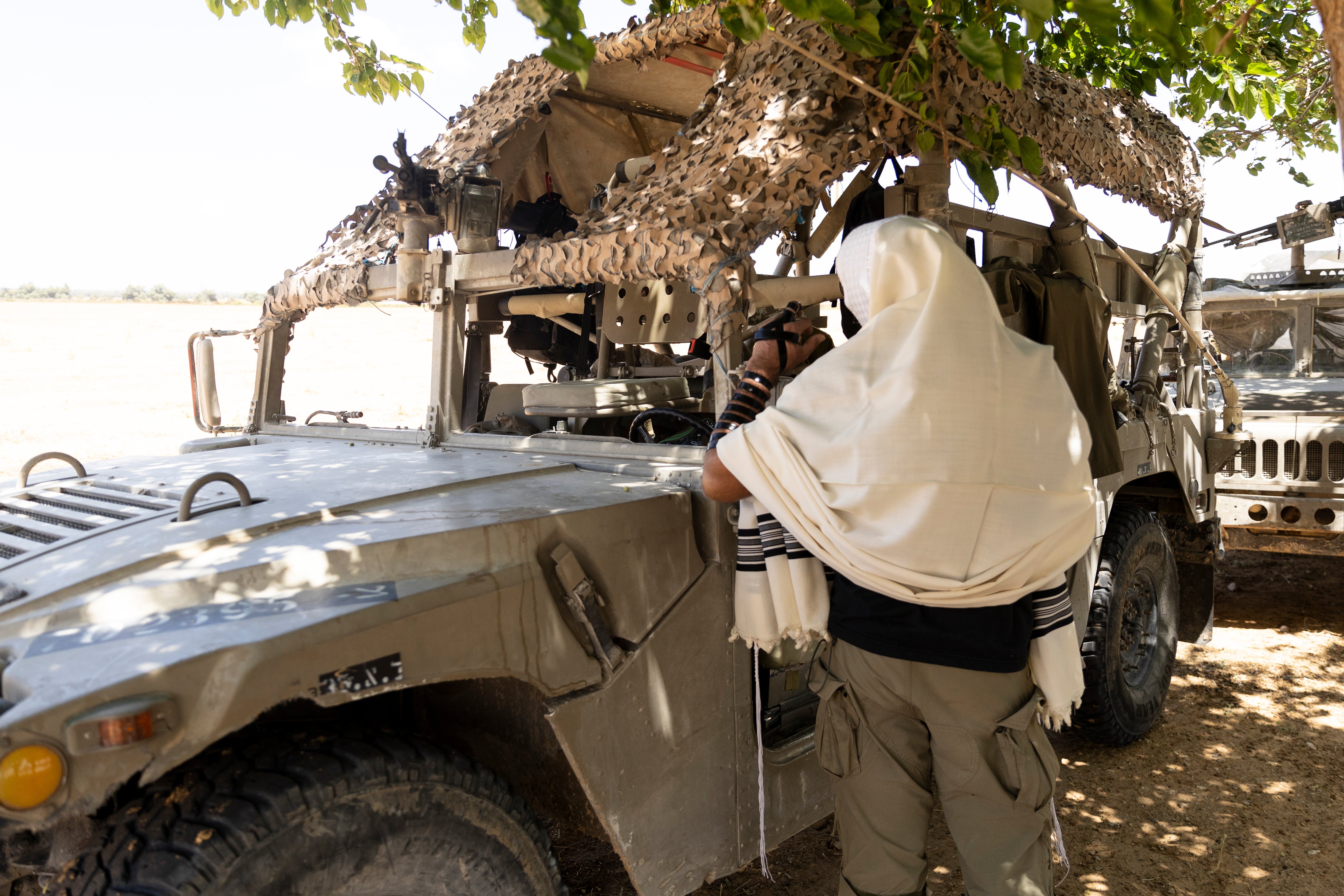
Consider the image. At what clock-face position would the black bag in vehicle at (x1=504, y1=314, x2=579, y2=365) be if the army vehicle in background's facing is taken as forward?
The black bag in vehicle is roughly at 1 o'clock from the army vehicle in background.

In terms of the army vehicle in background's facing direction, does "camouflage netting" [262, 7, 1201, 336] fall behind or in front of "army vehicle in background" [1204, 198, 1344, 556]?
in front

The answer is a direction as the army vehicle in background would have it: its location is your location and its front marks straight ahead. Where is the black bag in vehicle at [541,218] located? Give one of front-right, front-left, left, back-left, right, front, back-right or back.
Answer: front-right

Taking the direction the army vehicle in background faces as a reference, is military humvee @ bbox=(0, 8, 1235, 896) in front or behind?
in front

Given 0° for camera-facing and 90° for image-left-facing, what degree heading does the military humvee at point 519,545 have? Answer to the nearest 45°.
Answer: approximately 45°

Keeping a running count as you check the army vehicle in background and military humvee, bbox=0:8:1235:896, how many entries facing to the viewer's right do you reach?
0

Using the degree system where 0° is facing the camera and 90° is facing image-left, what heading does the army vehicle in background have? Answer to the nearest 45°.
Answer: approximately 0°

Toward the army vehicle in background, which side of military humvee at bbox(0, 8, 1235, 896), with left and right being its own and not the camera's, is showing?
back
